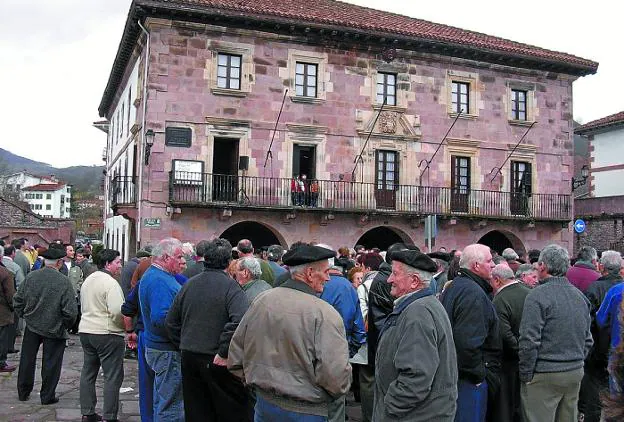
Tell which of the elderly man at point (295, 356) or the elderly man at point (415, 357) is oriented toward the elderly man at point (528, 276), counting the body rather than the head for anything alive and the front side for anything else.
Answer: the elderly man at point (295, 356)

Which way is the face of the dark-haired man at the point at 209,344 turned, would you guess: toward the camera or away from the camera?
away from the camera

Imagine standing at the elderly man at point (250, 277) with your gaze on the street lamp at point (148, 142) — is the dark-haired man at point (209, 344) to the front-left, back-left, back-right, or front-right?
back-left

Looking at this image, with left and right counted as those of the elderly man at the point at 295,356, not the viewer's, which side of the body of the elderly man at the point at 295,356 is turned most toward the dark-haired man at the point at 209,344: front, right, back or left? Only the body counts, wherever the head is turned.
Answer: left

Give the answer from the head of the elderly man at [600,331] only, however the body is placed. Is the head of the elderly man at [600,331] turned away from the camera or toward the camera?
away from the camera
